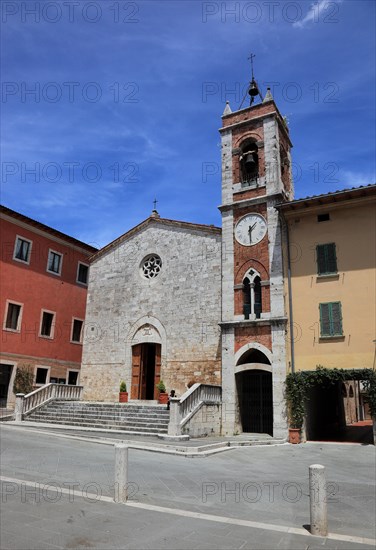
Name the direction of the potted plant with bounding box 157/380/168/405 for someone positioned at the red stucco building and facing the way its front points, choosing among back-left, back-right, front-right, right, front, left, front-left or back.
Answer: front

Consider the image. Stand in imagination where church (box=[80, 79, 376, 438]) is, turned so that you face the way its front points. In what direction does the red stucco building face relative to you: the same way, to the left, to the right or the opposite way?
to the left

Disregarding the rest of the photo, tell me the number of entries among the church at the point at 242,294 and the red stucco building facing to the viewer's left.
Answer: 0

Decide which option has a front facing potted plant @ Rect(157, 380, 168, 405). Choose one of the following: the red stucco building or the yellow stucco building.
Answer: the red stucco building

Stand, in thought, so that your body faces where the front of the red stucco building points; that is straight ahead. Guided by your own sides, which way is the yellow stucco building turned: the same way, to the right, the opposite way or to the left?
to the right

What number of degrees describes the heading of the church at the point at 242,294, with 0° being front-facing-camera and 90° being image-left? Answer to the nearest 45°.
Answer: approximately 0°

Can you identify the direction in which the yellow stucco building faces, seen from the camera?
facing the viewer

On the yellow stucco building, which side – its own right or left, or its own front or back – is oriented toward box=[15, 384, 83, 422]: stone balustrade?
right

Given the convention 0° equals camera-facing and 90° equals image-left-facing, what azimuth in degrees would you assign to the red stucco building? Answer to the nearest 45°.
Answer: approximately 315°

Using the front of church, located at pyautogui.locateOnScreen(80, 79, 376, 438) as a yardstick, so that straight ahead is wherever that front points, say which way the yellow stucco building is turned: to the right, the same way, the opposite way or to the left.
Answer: the same way

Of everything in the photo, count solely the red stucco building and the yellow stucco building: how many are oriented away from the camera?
0

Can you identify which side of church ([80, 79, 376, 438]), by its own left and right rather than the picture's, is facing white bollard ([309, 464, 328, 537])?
front
